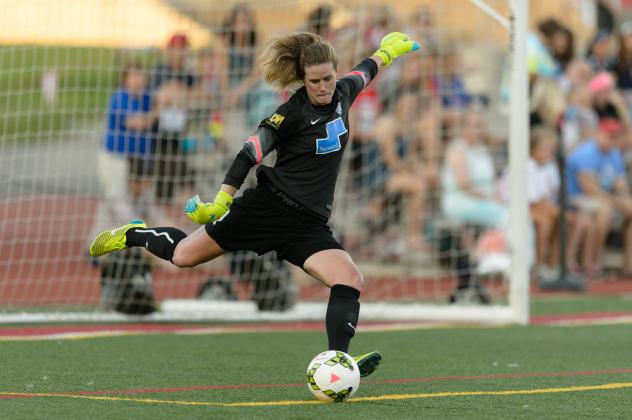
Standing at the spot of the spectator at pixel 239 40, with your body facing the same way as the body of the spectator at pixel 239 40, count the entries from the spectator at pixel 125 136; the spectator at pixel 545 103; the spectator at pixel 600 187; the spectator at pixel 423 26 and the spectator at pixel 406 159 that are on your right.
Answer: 1

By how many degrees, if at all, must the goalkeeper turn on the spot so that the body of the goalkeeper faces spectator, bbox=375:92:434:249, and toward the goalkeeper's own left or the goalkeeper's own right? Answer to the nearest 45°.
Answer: approximately 135° to the goalkeeper's own left

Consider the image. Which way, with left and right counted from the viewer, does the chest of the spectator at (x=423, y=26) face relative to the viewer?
facing the viewer
